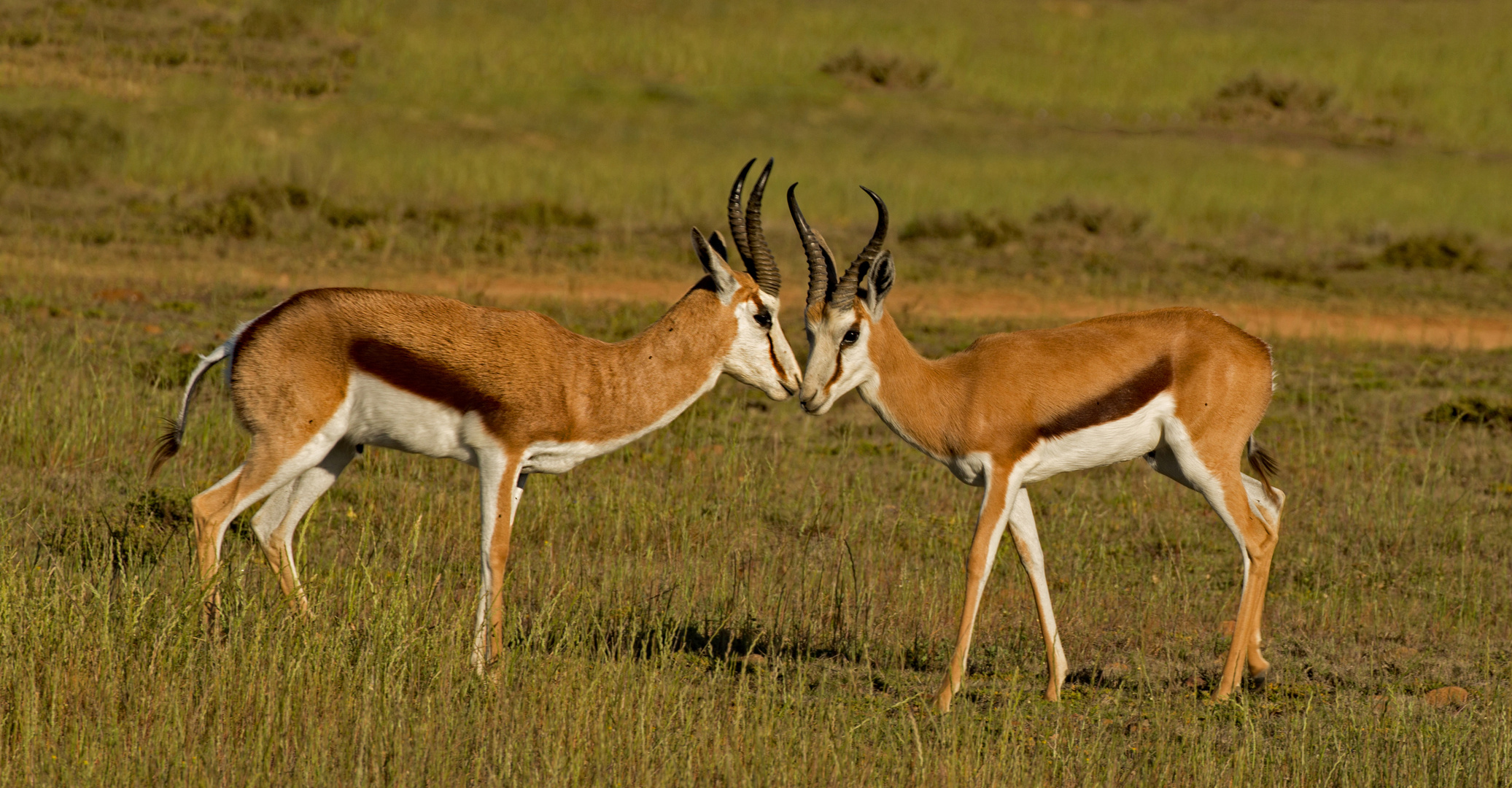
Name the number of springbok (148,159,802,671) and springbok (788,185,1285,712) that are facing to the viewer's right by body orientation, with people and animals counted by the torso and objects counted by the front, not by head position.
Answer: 1

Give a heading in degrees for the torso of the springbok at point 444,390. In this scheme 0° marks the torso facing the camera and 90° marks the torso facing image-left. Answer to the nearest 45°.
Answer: approximately 270°

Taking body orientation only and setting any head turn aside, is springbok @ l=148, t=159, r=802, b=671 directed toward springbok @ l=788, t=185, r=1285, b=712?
yes

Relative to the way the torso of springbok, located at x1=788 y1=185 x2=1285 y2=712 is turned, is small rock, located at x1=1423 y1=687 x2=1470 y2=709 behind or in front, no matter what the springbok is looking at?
behind

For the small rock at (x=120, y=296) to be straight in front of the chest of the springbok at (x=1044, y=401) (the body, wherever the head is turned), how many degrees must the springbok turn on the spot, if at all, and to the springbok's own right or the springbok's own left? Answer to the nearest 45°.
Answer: approximately 45° to the springbok's own right

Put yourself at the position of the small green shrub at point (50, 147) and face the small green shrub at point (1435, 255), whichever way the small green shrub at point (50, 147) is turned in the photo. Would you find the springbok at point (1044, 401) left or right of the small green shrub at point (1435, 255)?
right

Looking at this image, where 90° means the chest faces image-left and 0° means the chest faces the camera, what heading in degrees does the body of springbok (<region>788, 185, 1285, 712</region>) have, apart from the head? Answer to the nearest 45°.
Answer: approximately 90°

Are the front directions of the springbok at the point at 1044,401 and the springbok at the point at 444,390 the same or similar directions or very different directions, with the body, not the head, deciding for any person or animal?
very different directions

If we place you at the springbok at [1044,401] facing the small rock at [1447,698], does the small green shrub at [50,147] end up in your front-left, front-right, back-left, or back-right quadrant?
back-left

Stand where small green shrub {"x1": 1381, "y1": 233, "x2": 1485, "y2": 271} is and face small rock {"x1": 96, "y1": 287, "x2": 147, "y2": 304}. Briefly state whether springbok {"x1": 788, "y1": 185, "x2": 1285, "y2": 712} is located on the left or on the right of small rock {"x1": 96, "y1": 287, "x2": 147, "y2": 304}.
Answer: left

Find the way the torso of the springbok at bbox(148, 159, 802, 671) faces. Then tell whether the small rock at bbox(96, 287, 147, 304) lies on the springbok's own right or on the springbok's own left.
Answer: on the springbok's own left

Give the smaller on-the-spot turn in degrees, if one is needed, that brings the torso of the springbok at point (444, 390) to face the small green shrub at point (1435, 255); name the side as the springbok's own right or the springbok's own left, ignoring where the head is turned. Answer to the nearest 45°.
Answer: approximately 45° to the springbok's own left
